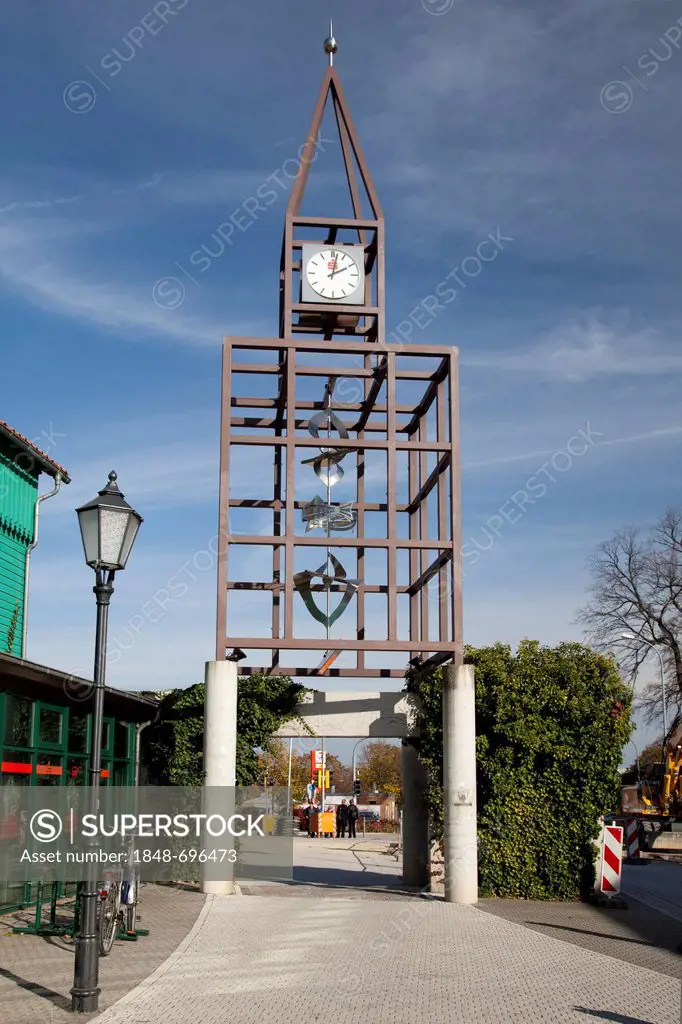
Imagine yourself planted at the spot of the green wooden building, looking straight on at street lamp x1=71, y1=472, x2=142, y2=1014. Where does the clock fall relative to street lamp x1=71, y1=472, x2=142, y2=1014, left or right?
left

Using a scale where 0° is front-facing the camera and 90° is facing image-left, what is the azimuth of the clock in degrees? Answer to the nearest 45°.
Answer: approximately 0°

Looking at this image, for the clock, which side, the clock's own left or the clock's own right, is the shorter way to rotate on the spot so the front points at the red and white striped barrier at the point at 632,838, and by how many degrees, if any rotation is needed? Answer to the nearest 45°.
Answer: approximately 135° to the clock's own left

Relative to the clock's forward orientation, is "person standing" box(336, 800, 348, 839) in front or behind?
behind

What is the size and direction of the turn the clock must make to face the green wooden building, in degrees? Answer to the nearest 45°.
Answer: approximately 135° to its right
